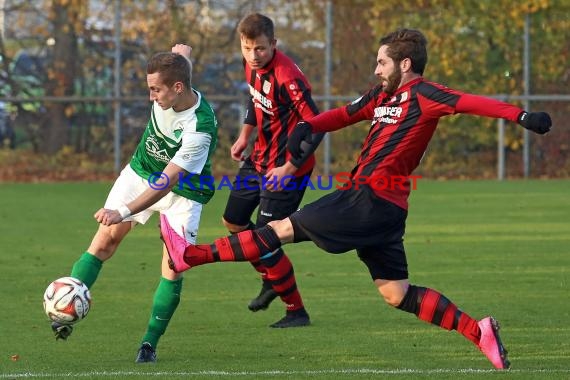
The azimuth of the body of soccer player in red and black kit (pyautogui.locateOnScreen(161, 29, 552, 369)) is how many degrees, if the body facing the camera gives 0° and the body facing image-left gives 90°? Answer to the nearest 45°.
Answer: approximately 45°

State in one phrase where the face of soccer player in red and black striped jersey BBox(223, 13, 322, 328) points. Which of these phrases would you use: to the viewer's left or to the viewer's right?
to the viewer's left

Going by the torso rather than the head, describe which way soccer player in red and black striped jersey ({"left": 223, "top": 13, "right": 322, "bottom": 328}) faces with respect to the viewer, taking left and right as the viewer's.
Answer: facing the viewer and to the left of the viewer

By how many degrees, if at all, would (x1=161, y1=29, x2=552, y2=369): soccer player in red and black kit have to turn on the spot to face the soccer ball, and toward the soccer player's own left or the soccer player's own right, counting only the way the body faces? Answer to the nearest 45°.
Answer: approximately 45° to the soccer player's own right
